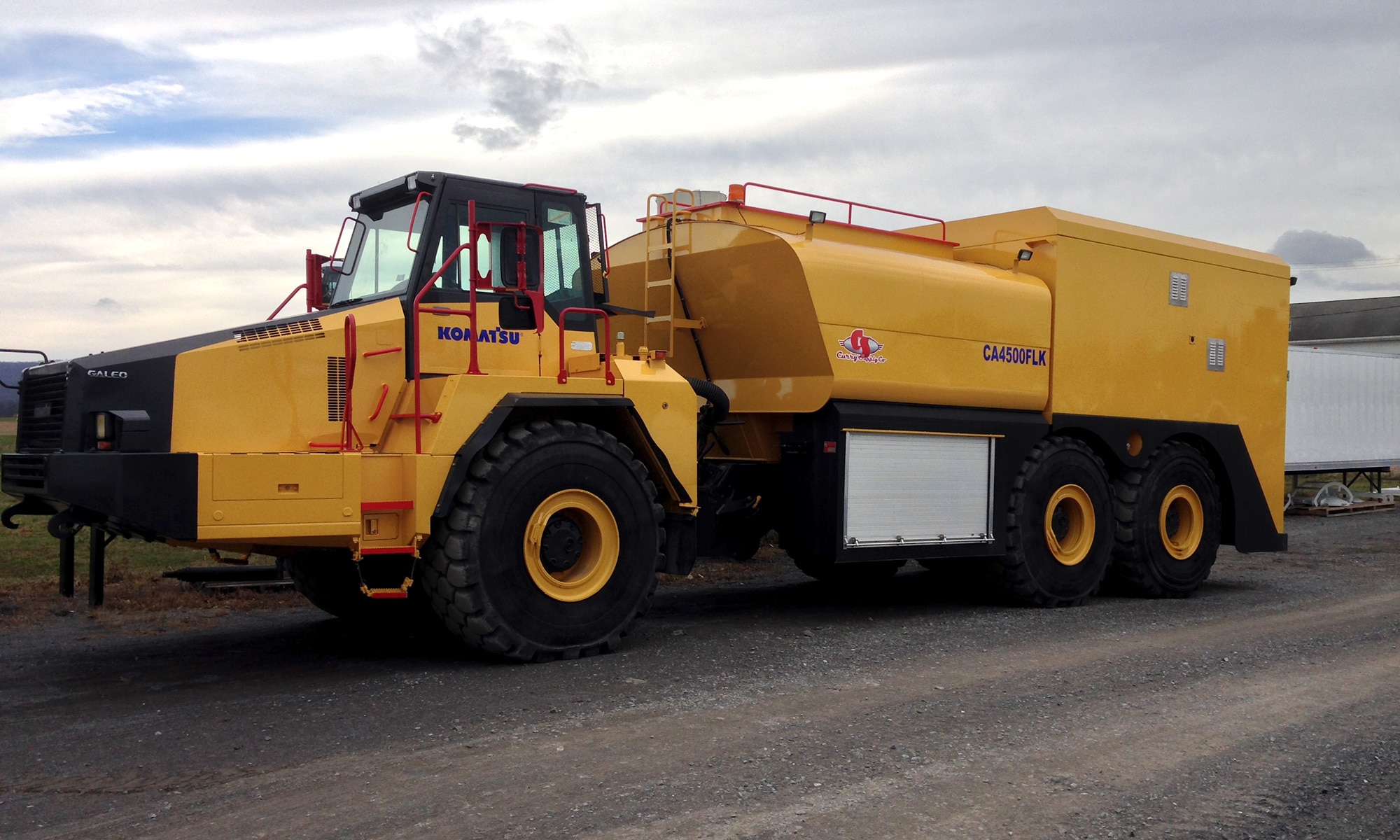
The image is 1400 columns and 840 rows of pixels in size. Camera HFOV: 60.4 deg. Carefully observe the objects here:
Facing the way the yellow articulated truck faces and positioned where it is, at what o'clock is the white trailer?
The white trailer is roughly at 6 o'clock from the yellow articulated truck.

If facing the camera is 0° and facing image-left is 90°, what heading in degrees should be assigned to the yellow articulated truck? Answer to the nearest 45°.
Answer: approximately 45°

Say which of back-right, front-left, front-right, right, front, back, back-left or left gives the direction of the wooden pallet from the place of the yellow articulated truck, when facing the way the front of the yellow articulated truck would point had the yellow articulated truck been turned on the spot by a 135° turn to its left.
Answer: front-left
